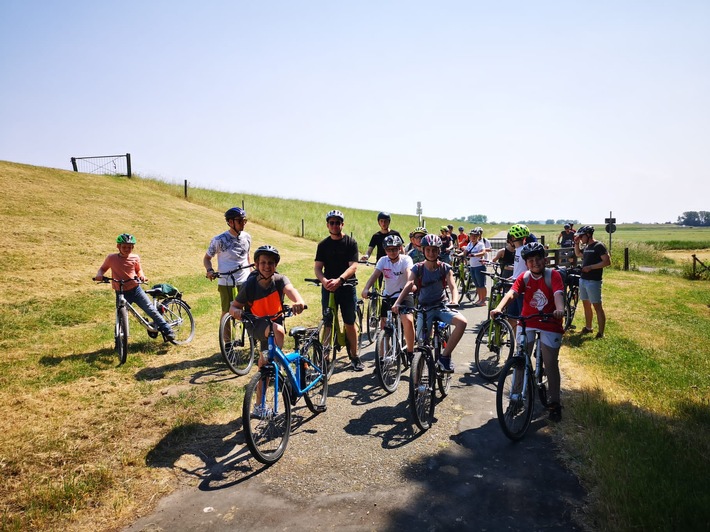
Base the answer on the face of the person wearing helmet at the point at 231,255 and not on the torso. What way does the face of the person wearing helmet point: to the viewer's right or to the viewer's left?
to the viewer's right

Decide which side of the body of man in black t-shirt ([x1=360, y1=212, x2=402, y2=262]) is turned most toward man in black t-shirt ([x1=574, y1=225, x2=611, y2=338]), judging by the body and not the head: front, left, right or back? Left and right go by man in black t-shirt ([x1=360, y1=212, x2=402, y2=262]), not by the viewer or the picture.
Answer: left

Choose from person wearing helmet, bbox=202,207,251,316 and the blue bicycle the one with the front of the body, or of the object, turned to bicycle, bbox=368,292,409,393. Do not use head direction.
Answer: the person wearing helmet

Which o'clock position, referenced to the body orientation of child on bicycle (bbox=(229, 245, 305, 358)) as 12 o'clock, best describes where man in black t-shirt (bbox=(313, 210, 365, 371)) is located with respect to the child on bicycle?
The man in black t-shirt is roughly at 7 o'clock from the child on bicycle.

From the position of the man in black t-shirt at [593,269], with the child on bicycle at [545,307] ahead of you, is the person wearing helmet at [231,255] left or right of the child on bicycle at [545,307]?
right

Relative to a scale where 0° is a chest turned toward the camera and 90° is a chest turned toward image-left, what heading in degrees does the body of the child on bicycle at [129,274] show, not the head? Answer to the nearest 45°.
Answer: approximately 0°
